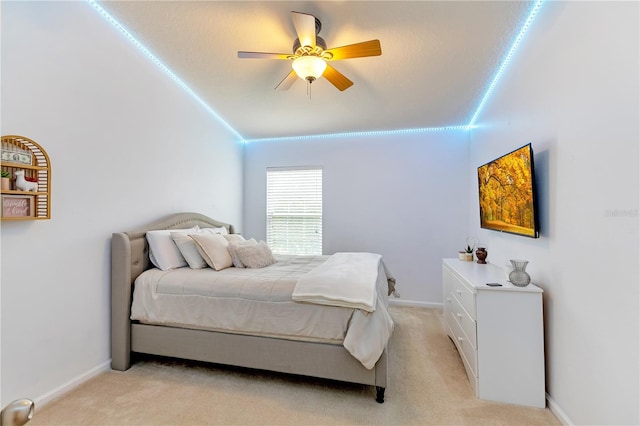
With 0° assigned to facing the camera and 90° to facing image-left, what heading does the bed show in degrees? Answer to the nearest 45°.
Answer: approximately 315°

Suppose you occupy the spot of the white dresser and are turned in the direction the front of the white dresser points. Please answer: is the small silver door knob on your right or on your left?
on your left

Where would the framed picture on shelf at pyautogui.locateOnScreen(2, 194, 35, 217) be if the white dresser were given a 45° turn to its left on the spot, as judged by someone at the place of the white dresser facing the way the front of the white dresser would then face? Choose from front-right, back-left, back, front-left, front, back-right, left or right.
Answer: front

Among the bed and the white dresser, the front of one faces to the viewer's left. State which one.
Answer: the white dresser

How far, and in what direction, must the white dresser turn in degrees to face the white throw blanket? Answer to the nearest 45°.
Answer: approximately 45° to its left

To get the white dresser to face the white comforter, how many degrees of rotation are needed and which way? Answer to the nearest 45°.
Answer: approximately 45° to its left

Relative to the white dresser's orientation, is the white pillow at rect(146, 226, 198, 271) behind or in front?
in front

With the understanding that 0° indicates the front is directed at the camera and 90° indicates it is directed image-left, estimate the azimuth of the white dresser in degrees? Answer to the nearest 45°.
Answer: approximately 90°

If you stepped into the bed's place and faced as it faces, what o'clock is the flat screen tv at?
The flat screen tv is roughly at 11 o'clock from the bed.

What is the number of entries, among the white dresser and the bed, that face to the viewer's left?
1

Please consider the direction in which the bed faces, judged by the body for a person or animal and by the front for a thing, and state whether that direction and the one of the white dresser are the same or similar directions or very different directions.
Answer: very different directions

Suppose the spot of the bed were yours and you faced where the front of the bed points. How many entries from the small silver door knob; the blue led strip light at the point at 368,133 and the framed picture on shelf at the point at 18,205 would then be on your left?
1
